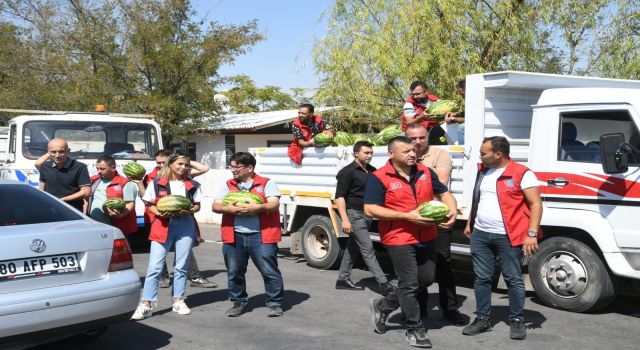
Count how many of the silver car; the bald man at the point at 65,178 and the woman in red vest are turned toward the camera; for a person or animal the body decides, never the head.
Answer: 2

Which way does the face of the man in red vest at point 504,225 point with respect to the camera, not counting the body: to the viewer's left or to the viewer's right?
to the viewer's left

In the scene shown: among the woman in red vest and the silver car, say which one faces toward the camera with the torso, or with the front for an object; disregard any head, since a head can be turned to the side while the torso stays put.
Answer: the woman in red vest

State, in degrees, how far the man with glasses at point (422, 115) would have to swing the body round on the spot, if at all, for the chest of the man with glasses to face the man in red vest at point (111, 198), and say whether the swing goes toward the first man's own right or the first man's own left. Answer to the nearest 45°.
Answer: approximately 90° to the first man's own right

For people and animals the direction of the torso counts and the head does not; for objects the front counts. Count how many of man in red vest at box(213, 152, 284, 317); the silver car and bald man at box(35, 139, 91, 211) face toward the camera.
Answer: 2

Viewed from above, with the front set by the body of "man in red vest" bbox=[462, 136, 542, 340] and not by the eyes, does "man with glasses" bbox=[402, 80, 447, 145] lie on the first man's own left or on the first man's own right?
on the first man's own right

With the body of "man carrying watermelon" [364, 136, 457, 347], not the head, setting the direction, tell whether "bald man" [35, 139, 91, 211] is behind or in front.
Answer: behind

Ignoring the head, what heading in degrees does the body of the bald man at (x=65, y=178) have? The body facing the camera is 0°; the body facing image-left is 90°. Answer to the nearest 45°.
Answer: approximately 0°

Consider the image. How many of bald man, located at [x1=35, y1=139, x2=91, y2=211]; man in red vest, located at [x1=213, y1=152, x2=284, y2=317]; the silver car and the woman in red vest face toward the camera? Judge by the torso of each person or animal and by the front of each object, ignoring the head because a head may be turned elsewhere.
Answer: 3

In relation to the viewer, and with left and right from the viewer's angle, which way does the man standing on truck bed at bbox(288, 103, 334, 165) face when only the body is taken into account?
facing the viewer and to the right of the viewer

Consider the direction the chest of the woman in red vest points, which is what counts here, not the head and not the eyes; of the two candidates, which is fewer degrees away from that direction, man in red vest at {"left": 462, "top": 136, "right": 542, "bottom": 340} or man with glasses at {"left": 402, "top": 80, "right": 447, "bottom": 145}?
the man in red vest

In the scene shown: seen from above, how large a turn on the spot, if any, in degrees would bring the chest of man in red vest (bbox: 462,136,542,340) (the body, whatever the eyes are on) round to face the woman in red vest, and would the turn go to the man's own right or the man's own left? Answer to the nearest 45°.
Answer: approximately 45° to the man's own right

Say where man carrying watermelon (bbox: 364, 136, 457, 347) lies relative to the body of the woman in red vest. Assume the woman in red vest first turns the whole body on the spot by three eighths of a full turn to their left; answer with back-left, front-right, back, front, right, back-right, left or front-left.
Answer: right

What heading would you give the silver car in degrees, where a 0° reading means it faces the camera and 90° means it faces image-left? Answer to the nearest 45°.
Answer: approximately 135°
